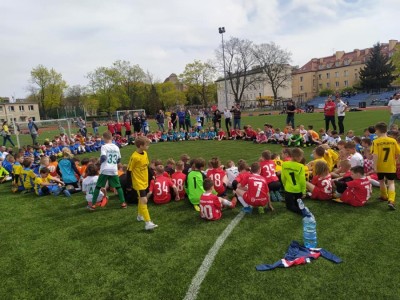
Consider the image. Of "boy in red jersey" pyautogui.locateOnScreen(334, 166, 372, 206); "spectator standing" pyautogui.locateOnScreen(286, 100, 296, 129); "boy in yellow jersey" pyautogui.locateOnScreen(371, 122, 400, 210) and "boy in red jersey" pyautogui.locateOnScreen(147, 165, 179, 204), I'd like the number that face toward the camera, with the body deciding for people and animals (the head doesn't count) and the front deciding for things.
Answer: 1

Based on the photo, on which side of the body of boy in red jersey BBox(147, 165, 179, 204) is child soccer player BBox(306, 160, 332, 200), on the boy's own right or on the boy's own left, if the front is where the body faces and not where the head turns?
on the boy's own right

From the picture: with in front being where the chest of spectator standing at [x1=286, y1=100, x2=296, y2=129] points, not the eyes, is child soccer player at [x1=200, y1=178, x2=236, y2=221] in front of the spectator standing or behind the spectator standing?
in front

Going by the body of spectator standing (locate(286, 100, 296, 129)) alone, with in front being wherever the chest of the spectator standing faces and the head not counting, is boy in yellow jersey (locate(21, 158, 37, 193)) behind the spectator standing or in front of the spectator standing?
in front

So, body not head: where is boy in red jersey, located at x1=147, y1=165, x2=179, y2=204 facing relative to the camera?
away from the camera

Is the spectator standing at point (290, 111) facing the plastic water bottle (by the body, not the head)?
yes

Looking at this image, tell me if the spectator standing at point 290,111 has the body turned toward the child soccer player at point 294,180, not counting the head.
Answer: yes

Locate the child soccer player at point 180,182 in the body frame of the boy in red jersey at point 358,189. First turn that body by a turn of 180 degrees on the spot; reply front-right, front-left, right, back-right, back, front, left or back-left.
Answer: back-right

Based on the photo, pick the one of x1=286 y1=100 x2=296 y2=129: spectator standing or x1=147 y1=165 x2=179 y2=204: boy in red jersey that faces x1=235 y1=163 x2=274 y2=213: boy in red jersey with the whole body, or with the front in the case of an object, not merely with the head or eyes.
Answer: the spectator standing

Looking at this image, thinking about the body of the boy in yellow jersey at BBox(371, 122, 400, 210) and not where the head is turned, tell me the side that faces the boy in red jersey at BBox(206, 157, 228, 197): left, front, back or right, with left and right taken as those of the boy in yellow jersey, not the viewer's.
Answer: left

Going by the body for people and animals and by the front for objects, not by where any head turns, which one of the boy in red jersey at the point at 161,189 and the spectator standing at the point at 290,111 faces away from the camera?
the boy in red jersey

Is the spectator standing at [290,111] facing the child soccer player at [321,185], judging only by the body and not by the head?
yes

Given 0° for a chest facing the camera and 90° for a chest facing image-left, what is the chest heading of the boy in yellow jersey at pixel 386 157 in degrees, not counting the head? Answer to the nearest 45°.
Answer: approximately 180°

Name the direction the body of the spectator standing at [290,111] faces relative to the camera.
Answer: toward the camera

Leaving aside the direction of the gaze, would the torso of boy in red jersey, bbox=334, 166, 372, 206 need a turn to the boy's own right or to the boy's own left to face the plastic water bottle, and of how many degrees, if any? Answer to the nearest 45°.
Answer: approximately 135° to the boy's own left
